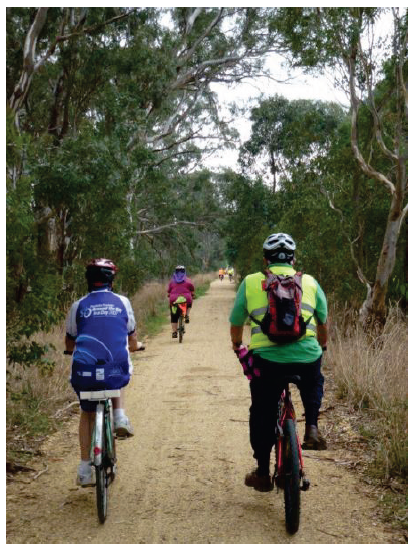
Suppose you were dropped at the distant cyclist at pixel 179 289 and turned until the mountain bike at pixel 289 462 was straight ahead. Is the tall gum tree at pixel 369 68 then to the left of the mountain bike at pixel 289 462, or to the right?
left

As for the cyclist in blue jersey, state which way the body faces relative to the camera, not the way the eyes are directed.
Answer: away from the camera

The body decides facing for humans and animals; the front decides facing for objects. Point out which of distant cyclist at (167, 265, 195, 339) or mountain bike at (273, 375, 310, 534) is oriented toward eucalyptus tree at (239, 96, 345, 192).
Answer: the mountain bike

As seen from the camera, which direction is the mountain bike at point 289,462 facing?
away from the camera

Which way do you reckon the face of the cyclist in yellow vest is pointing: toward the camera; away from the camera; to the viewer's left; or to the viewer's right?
away from the camera

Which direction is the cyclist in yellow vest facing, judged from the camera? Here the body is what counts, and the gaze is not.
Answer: away from the camera

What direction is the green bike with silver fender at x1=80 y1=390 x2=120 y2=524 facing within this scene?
away from the camera

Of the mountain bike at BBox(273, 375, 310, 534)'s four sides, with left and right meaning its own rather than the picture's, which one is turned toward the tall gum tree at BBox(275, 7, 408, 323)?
front

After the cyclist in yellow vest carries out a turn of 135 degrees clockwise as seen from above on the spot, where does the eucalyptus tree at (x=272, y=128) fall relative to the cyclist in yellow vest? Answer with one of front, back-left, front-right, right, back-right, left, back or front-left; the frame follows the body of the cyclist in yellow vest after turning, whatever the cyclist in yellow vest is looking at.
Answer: back-left

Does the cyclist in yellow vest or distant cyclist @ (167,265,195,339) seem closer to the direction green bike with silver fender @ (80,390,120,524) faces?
the distant cyclist
